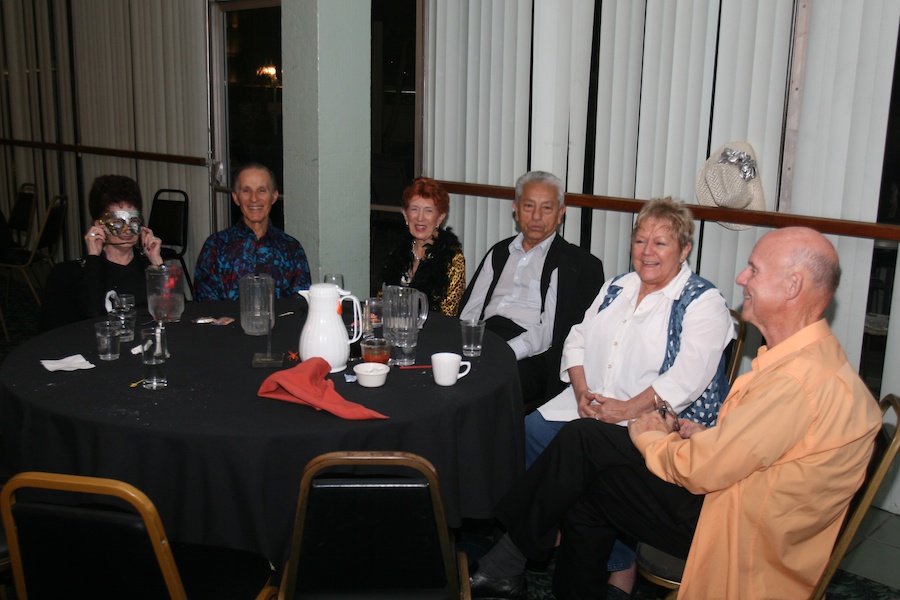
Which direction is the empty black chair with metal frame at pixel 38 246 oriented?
to the viewer's left

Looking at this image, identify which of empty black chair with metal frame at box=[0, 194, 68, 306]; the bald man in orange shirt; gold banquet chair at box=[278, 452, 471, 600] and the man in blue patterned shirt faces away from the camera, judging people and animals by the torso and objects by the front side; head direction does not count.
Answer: the gold banquet chair

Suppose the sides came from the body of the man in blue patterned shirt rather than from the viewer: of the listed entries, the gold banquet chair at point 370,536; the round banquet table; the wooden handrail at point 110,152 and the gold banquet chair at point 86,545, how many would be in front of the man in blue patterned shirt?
3

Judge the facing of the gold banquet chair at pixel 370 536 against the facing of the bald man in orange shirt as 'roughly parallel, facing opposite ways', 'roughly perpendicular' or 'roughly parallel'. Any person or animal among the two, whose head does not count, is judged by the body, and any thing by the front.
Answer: roughly perpendicular

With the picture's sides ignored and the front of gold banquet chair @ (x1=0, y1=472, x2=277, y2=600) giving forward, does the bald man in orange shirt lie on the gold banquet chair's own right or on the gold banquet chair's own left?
on the gold banquet chair's own right

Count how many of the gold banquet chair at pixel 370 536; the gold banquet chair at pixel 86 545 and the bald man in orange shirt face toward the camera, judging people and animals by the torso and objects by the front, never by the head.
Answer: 0

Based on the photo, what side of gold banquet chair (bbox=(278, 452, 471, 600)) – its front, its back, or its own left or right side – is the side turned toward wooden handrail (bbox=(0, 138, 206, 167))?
front

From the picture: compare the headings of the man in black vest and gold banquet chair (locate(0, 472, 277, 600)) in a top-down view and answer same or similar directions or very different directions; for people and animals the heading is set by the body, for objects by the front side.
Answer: very different directions

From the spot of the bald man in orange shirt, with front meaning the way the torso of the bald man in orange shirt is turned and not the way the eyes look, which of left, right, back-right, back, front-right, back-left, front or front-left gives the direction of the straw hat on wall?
right

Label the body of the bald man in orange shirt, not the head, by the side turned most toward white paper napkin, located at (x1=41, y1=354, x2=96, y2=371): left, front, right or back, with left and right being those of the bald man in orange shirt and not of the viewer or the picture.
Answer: front

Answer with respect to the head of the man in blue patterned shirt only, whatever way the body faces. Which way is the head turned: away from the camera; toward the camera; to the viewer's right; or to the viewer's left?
toward the camera

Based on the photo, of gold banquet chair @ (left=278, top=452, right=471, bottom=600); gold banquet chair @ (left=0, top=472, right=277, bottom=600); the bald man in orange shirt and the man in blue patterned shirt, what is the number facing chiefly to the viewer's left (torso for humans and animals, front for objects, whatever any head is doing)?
1

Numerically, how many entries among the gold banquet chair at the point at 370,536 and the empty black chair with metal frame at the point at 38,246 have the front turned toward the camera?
0

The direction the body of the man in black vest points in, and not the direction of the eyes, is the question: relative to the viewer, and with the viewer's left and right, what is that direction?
facing the viewer and to the left of the viewer

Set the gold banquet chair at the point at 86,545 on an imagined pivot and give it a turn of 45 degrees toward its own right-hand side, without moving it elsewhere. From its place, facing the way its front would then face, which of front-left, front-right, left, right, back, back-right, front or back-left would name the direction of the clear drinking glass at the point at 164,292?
left

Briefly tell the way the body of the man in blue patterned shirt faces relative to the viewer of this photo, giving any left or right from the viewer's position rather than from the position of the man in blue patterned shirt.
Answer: facing the viewer

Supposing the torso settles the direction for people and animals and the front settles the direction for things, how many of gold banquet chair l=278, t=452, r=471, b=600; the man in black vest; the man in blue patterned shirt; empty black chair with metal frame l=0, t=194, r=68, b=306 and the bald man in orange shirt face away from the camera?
1

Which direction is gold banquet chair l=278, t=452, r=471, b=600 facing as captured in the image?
away from the camera
